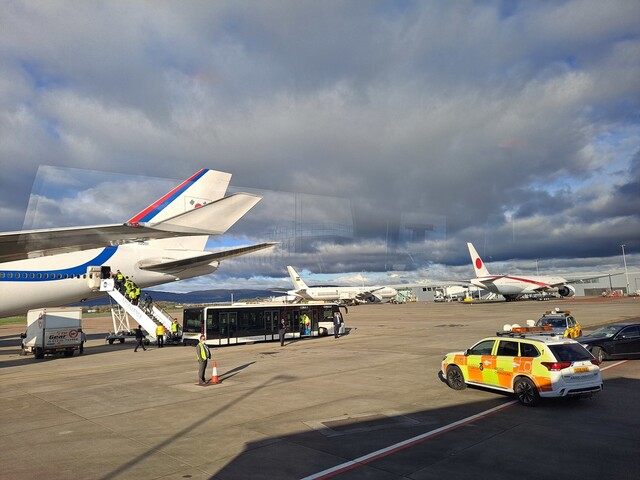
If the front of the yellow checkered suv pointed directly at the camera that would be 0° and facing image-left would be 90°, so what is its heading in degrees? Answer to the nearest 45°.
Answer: approximately 135°

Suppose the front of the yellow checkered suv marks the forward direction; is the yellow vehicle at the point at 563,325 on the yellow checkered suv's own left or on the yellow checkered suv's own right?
on the yellow checkered suv's own right

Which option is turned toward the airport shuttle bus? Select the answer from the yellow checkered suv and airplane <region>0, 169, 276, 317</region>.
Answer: the yellow checkered suv

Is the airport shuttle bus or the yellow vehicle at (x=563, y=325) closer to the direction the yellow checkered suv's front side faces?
the airport shuttle bus

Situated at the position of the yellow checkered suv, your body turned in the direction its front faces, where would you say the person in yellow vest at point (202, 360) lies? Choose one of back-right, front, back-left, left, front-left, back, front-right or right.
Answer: front-left

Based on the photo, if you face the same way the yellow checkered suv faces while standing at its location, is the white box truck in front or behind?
in front

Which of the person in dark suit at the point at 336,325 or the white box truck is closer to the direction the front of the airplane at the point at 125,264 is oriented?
the white box truck

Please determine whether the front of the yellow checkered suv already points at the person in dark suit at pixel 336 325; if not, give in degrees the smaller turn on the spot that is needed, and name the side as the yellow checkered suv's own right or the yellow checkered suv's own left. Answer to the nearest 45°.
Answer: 0° — it already faces them

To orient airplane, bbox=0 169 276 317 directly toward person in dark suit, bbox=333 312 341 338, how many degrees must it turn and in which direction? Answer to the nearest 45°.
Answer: approximately 135° to its left

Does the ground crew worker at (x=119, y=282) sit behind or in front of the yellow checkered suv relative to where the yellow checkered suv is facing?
in front

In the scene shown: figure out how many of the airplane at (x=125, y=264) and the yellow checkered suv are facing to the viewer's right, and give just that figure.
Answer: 0

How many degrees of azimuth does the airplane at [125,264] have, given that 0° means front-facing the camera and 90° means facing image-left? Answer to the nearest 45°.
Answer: approximately 45°

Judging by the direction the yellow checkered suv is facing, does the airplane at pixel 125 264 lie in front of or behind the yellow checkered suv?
in front
